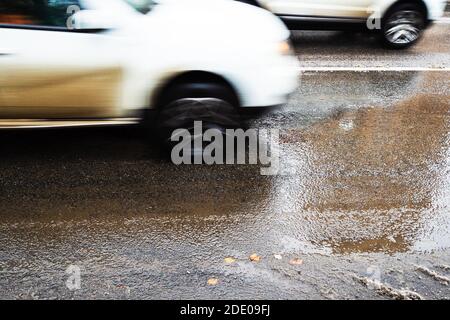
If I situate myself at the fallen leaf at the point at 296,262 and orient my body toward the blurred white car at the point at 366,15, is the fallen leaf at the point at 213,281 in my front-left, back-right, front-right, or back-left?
back-left

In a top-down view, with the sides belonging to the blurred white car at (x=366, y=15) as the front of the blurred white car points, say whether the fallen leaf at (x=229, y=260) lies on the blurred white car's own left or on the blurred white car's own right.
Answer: on the blurred white car's own right

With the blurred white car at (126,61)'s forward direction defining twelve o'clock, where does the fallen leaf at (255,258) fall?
The fallen leaf is roughly at 2 o'clock from the blurred white car.

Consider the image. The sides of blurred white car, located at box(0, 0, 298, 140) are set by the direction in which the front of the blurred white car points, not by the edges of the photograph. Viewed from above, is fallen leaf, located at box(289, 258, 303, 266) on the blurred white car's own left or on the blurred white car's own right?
on the blurred white car's own right

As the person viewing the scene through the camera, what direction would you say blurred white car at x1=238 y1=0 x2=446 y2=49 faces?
facing to the right of the viewer

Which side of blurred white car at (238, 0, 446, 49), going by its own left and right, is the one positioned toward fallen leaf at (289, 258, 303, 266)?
right

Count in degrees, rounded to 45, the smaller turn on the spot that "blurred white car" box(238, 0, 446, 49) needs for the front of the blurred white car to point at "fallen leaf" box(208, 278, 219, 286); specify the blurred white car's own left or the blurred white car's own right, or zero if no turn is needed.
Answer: approximately 90° to the blurred white car's own right

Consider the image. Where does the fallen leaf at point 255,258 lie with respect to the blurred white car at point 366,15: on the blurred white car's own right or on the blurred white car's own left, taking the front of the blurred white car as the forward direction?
on the blurred white car's own right

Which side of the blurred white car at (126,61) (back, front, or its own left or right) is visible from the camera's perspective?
right
